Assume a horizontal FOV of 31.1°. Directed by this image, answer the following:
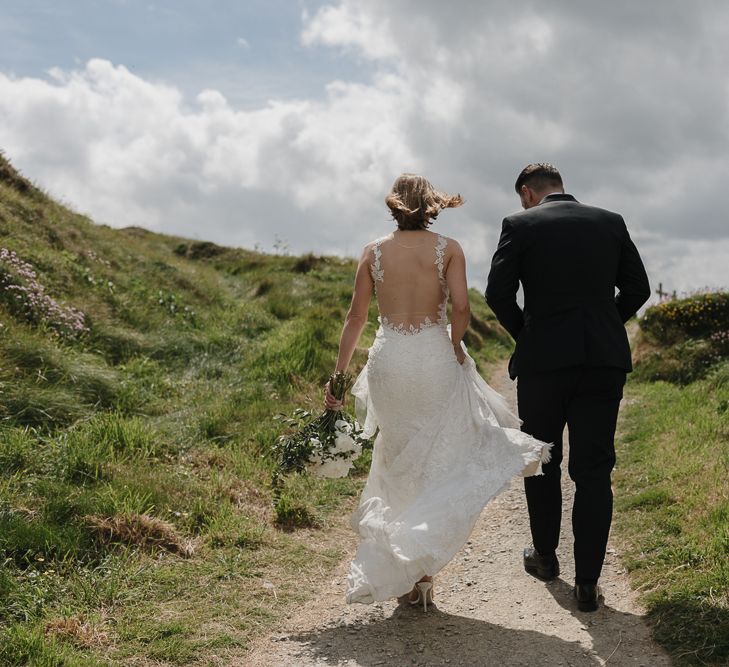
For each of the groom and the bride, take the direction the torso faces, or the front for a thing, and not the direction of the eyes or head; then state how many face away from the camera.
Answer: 2

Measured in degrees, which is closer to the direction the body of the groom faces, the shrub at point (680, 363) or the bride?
the shrub

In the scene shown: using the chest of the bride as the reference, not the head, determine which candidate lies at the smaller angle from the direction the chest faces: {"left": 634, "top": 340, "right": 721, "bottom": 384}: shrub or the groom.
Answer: the shrub

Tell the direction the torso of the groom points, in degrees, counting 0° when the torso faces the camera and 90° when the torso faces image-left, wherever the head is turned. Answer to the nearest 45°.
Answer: approximately 180°

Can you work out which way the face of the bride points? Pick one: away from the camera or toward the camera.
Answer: away from the camera

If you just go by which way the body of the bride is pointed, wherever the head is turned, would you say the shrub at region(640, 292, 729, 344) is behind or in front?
in front

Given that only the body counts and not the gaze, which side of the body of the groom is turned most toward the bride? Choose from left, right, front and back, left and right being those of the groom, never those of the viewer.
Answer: left

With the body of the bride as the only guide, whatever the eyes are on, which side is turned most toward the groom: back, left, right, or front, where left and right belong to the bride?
right

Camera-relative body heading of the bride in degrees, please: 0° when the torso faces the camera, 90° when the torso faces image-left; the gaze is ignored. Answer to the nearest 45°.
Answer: approximately 180°

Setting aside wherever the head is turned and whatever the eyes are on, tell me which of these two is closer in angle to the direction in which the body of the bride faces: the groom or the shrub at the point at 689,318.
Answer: the shrub
